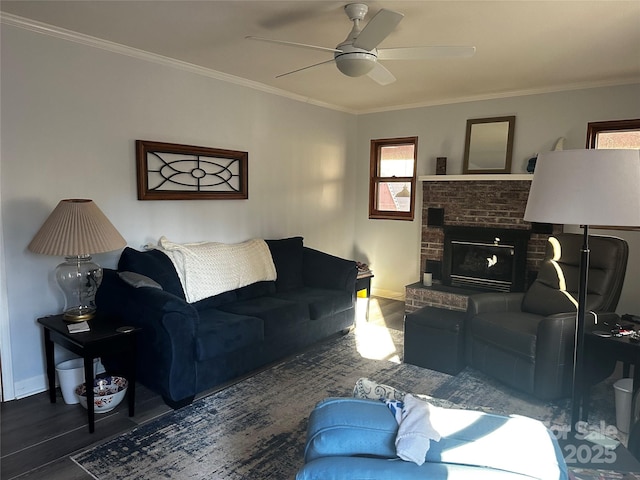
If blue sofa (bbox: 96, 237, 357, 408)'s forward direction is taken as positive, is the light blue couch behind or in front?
in front

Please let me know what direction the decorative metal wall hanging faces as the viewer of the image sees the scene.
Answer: facing the viewer and to the right of the viewer

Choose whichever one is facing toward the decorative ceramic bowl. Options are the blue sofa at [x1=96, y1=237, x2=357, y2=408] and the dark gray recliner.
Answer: the dark gray recliner

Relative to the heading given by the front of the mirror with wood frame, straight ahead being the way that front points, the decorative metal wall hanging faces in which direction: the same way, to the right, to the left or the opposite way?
to the left

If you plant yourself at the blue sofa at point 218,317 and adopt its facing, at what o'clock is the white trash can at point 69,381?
The white trash can is roughly at 4 o'clock from the blue sofa.

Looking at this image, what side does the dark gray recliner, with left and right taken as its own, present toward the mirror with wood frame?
right

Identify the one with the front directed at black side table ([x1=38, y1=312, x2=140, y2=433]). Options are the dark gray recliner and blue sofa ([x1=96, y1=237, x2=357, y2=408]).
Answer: the dark gray recliner

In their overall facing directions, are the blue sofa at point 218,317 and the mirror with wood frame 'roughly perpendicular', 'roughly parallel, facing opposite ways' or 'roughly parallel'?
roughly perpendicular

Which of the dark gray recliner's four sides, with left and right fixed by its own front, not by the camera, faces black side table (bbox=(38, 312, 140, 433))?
front

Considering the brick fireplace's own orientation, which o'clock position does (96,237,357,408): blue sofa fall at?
The blue sofa is roughly at 1 o'clock from the brick fireplace.

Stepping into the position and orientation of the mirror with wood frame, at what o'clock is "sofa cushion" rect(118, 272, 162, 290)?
The sofa cushion is roughly at 1 o'clock from the mirror with wood frame.

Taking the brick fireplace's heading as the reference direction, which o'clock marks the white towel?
The white towel is roughly at 12 o'clock from the brick fireplace.

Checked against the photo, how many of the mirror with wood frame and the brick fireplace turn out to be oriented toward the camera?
2

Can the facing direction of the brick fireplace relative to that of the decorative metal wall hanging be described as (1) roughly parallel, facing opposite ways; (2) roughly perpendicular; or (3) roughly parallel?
roughly perpendicular

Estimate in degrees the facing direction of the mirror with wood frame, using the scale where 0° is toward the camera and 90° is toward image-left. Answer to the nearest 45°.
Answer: approximately 0°
